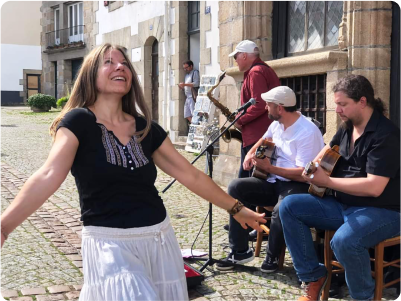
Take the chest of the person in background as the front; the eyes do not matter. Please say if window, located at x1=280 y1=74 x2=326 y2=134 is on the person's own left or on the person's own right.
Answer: on the person's own left

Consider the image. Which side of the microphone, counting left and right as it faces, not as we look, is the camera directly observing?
right

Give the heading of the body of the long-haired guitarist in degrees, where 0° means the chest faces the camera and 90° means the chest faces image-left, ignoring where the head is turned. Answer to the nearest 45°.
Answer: approximately 45°

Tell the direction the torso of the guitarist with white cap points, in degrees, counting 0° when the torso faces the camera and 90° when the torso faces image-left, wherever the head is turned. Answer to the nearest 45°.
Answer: approximately 45°

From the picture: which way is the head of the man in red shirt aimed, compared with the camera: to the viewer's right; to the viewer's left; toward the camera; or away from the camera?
to the viewer's left

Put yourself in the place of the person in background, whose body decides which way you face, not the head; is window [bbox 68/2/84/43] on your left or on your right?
on your right

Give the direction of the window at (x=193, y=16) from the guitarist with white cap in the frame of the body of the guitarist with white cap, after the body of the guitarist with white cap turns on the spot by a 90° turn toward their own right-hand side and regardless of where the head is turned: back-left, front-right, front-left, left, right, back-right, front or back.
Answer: front-right

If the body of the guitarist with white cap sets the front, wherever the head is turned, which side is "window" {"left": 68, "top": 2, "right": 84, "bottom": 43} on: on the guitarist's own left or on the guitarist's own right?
on the guitarist's own right

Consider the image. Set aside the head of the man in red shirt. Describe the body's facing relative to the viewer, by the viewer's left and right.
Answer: facing to the left of the viewer

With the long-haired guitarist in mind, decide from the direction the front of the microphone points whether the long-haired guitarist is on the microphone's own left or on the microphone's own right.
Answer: on the microphone's own right

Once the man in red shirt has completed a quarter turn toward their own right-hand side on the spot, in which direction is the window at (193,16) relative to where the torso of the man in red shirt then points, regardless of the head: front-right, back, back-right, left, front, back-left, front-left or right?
front
